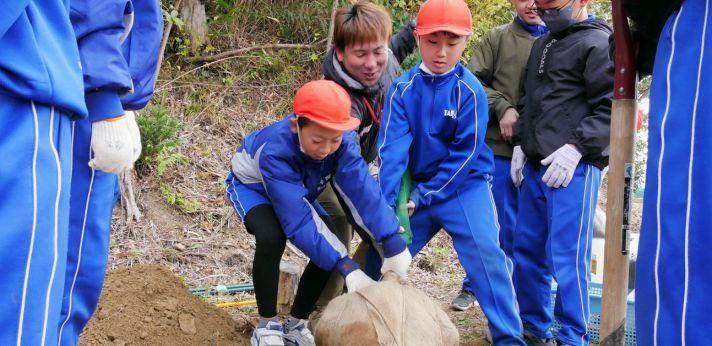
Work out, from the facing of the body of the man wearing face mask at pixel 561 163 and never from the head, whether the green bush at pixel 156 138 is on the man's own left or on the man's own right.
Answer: on the man's own right

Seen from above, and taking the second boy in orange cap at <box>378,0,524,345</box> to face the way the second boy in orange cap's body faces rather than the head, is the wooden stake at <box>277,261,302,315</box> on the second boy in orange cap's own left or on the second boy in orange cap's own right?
on the second boy in orange cap's own right

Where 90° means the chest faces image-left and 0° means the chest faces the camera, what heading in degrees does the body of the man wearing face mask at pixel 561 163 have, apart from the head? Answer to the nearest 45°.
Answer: approximately 45°

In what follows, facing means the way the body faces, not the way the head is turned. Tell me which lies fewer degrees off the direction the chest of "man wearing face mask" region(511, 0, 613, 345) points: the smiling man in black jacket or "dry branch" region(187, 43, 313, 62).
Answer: the smiling man in black jacket

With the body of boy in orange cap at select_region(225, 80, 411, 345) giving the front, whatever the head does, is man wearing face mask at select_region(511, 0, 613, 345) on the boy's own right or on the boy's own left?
on the boy's own left

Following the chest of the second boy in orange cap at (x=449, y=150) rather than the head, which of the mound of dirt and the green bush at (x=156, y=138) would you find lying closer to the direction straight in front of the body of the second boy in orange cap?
the mound of dirt

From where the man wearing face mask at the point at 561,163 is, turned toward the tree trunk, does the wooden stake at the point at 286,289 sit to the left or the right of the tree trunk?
left

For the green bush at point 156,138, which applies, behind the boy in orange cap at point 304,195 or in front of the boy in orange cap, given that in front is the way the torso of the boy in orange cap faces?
behind

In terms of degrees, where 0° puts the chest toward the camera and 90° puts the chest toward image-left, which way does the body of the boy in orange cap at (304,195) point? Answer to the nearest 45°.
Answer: approximately 315°

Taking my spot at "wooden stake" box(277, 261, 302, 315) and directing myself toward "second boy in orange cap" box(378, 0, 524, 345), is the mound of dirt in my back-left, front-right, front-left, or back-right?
back-right
